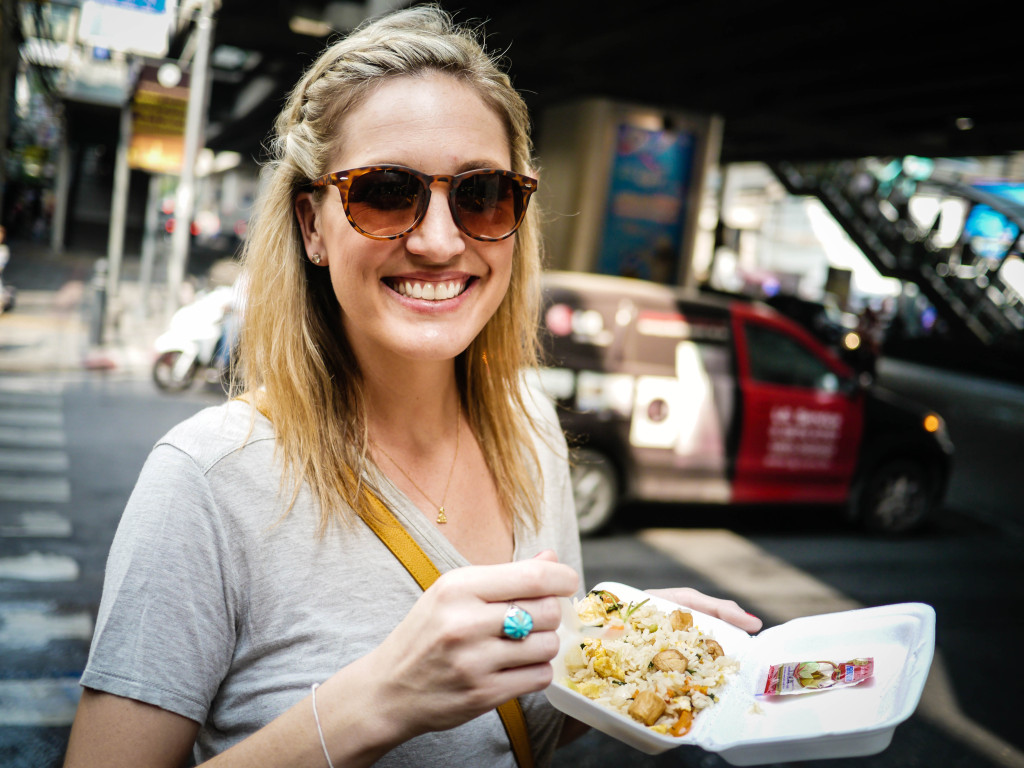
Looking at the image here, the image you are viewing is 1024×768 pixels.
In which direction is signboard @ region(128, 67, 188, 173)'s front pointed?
toward the camera

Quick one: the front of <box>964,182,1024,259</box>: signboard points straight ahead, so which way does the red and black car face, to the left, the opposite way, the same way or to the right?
to the left

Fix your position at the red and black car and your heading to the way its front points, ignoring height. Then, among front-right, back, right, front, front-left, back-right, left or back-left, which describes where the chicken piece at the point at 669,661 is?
right

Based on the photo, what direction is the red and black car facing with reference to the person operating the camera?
facing to the right of the viewer

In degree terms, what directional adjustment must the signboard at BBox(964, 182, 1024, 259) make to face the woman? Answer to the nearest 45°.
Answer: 0° — it already faces them

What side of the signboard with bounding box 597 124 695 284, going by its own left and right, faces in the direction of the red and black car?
front

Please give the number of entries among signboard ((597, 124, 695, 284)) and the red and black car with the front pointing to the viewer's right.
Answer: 1

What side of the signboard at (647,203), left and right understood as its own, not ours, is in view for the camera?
front

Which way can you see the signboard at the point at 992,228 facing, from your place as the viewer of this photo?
facing the viewer

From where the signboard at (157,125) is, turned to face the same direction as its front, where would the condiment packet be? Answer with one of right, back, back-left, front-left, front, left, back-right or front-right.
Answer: front

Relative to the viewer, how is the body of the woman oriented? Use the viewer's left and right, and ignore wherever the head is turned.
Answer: facing the viewer and to the right of the viewer

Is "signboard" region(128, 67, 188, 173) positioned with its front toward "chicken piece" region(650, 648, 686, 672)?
yes

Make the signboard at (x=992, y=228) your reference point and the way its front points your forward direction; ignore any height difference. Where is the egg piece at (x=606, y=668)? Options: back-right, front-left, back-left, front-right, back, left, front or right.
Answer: front
